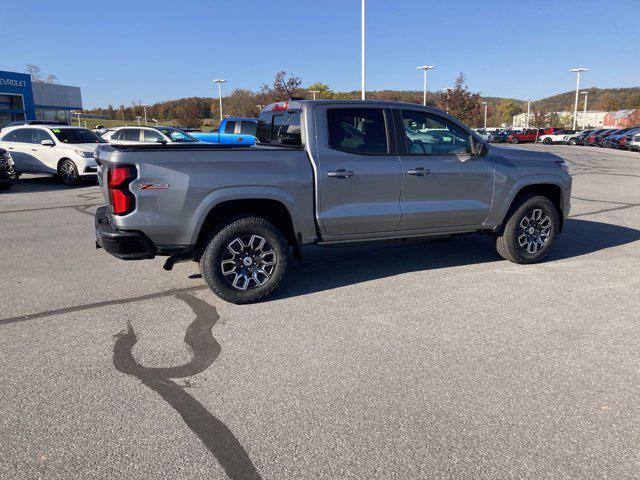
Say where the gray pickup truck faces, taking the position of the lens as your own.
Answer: facing away from the viewer and to the right of the viewer

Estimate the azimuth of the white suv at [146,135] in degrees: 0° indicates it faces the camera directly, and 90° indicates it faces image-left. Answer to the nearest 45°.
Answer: approximately 315°

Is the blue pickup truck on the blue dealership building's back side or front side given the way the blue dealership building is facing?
on the front side

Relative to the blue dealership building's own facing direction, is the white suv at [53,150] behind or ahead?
ahead

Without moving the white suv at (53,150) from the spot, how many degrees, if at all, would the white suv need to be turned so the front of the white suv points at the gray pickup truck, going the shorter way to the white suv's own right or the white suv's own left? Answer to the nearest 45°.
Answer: approximately 45° to the white suv's own right

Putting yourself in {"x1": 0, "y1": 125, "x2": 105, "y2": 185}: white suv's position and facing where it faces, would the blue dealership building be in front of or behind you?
behind

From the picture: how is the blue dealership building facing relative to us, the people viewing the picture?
facing the viewer and to the right of the viewer

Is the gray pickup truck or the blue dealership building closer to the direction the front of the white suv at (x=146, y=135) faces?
the gray pickup truck
